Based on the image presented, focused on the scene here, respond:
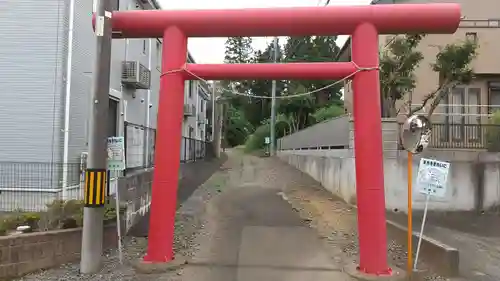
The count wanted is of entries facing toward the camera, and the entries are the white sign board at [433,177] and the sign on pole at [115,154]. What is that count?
2

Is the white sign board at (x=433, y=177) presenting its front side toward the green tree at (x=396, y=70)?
no

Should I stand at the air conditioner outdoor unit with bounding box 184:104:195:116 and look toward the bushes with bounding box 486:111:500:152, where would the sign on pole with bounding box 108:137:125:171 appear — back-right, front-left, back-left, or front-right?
front-right

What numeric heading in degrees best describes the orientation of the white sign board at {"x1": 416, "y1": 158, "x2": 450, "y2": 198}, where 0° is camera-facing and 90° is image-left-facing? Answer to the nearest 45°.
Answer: approximately 0°

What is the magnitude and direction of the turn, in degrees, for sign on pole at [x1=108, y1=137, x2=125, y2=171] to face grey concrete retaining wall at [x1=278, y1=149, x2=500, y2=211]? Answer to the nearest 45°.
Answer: approximately 90° to its left

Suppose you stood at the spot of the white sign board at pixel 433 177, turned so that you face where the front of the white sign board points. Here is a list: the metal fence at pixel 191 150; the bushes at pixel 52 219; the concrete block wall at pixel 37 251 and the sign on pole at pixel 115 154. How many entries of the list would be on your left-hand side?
0

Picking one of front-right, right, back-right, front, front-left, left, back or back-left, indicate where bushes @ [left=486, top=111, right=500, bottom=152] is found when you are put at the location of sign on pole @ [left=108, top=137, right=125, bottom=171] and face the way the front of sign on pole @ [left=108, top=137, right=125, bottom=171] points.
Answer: left

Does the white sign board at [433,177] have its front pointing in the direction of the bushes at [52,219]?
no

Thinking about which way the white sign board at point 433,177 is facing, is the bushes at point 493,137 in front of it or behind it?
behind

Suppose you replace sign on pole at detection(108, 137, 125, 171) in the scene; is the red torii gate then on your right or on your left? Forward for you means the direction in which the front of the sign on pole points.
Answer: on your left

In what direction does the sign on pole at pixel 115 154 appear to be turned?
toward the camera

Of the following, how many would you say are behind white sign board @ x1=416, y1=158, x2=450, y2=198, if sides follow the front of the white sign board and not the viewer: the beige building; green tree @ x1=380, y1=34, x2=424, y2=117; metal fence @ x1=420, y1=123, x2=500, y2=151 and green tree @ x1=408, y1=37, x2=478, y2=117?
4

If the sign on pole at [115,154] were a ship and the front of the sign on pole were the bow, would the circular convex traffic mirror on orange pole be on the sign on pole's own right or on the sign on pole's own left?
on the sign on pole's own left

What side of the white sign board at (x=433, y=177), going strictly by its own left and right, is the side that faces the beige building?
back

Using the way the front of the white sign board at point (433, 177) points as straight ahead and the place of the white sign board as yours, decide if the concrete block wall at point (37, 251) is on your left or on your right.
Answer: on your right
